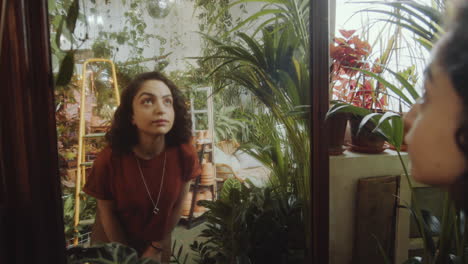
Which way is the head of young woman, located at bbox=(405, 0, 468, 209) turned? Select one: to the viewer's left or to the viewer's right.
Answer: to the viewer's left

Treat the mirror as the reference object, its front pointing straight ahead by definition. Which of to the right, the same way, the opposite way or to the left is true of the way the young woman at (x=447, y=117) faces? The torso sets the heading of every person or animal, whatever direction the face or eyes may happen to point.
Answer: the opposite way

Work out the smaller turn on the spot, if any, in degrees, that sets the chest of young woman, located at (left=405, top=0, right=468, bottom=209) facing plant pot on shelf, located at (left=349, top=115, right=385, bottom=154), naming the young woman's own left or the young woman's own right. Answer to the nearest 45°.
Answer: approximately 45° to the young woman's own right

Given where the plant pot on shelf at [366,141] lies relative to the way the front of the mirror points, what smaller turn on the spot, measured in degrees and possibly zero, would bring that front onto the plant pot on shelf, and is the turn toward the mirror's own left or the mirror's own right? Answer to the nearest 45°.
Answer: approximately 90° to the mirror's own left

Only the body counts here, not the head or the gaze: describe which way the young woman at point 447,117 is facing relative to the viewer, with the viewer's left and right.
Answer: facing away from the viewer and to the left of the viewer

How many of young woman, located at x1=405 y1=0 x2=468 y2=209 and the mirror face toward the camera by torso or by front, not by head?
1

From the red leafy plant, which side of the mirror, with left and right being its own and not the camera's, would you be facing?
left

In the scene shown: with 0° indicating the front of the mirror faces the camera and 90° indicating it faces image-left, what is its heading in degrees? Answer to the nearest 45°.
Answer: approximately 0°
